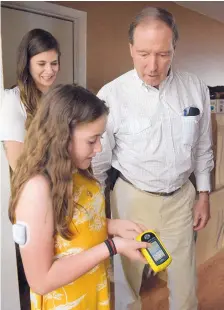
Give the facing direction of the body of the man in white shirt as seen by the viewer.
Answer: toward the camera

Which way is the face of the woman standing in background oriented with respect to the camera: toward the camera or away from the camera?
toward the camera

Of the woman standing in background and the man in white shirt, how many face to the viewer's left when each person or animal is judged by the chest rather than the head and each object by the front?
0

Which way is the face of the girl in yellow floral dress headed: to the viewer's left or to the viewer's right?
to the viewer's right

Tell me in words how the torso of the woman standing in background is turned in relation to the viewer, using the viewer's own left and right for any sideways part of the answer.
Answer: facing the viewer and to the right of the viewer
